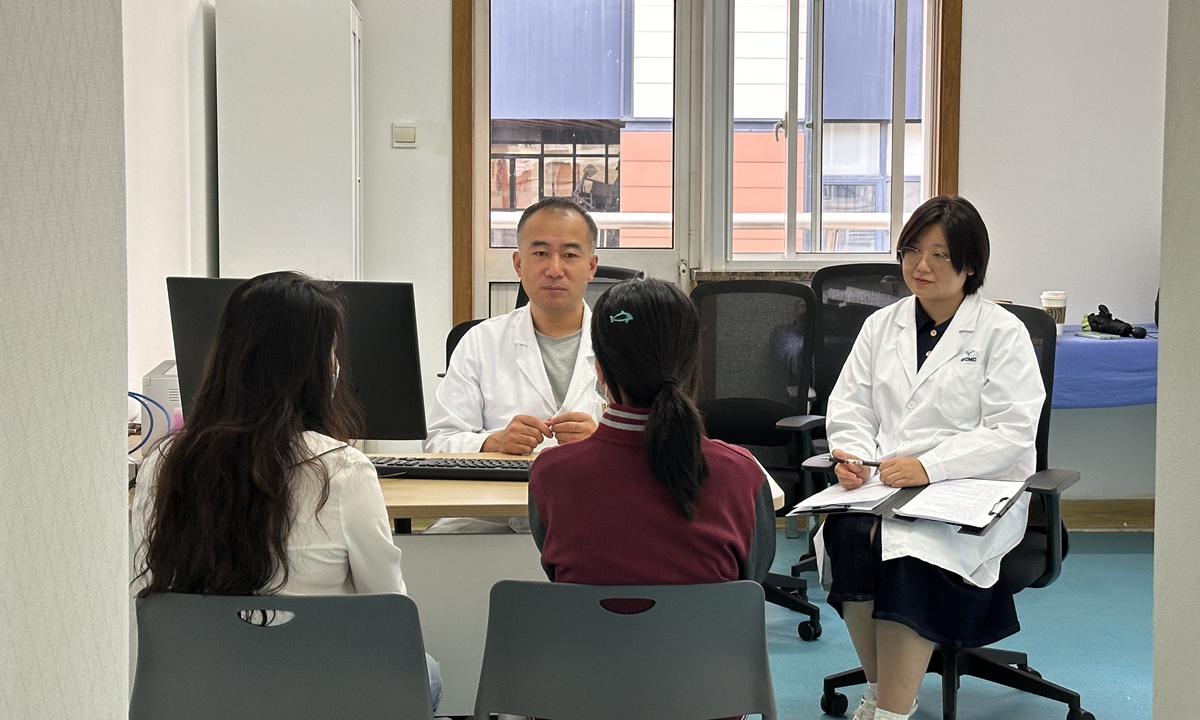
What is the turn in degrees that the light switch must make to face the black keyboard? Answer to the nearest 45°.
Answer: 0° — it already faces it

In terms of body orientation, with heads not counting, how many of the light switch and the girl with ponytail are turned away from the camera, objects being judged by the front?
1

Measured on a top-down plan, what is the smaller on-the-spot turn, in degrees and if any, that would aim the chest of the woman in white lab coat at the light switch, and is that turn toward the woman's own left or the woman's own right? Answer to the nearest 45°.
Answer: approximately 90° to the woman's own right

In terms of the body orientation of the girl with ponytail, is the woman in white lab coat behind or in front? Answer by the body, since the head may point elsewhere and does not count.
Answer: in front

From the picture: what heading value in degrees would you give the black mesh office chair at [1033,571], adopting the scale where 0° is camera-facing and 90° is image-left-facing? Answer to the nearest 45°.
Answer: approximately 45°

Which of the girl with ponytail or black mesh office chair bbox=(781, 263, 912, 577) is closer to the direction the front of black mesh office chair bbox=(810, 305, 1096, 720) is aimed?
the girl with ponytail

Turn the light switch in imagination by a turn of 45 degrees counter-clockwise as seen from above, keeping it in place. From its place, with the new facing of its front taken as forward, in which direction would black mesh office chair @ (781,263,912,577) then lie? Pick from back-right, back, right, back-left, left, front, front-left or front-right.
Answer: front

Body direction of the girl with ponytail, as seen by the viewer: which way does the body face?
away from the camera

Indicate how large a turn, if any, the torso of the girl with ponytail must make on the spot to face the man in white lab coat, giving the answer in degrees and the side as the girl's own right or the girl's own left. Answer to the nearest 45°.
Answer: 0° — they already face them

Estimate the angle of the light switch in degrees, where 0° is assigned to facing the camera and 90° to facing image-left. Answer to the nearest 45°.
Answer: approximately 0°
